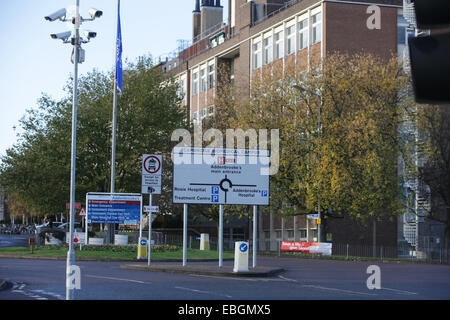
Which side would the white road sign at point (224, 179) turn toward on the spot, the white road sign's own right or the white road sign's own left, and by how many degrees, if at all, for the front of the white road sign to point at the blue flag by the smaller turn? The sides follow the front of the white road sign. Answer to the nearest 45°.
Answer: approximately 180°

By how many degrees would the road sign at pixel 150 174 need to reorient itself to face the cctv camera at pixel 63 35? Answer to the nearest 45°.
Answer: approximately 45° to its right

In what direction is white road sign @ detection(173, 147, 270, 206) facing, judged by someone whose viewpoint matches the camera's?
facing the viewer

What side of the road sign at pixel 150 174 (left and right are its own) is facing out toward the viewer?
front

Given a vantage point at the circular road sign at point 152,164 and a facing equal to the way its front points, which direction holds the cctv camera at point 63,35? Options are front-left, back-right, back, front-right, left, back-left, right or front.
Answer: front-right

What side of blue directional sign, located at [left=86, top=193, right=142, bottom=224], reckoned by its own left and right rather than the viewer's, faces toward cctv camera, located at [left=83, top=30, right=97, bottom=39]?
front
